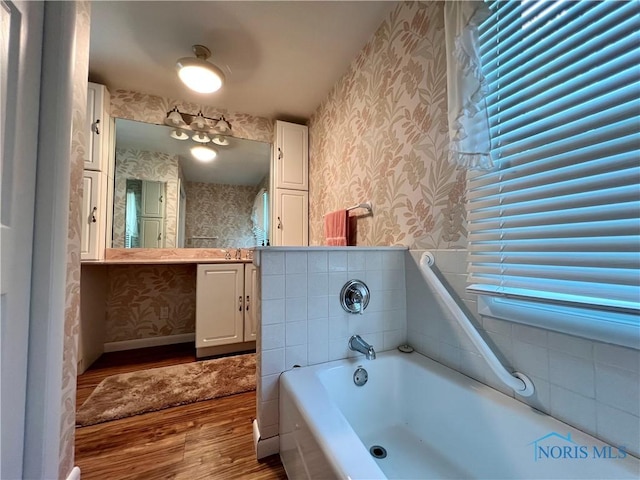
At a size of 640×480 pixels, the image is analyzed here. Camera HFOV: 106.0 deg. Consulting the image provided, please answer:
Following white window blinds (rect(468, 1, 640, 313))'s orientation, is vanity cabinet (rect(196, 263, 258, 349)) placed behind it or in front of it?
in front

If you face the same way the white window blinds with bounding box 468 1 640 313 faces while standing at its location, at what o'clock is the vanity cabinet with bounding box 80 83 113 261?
The vanity cabinet is roughly at 1 o'clock from the white window blinds.

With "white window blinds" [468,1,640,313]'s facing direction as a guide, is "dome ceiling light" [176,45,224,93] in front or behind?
in front

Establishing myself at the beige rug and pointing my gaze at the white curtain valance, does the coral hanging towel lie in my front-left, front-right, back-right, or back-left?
front-left

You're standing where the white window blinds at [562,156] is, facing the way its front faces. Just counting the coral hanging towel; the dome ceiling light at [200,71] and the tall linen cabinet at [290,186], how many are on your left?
0

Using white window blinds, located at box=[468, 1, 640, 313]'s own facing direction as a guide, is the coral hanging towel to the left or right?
on its right

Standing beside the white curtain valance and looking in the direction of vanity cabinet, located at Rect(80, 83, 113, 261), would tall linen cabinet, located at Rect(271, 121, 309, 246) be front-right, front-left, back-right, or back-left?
front-right

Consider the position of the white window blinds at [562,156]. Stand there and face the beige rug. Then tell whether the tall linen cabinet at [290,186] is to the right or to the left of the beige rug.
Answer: right

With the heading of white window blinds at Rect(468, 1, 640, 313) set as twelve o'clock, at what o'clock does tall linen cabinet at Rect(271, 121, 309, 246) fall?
The tall linen cabinet is roughly at 2 o'clock from the white window blinds.

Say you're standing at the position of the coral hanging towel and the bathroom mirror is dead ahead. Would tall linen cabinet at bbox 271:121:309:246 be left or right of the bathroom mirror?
right

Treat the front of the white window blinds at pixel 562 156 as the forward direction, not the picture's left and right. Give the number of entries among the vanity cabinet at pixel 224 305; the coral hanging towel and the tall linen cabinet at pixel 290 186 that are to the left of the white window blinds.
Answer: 0

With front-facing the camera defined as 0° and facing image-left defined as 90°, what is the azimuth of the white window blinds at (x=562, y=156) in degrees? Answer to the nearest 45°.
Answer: approximately 45°
